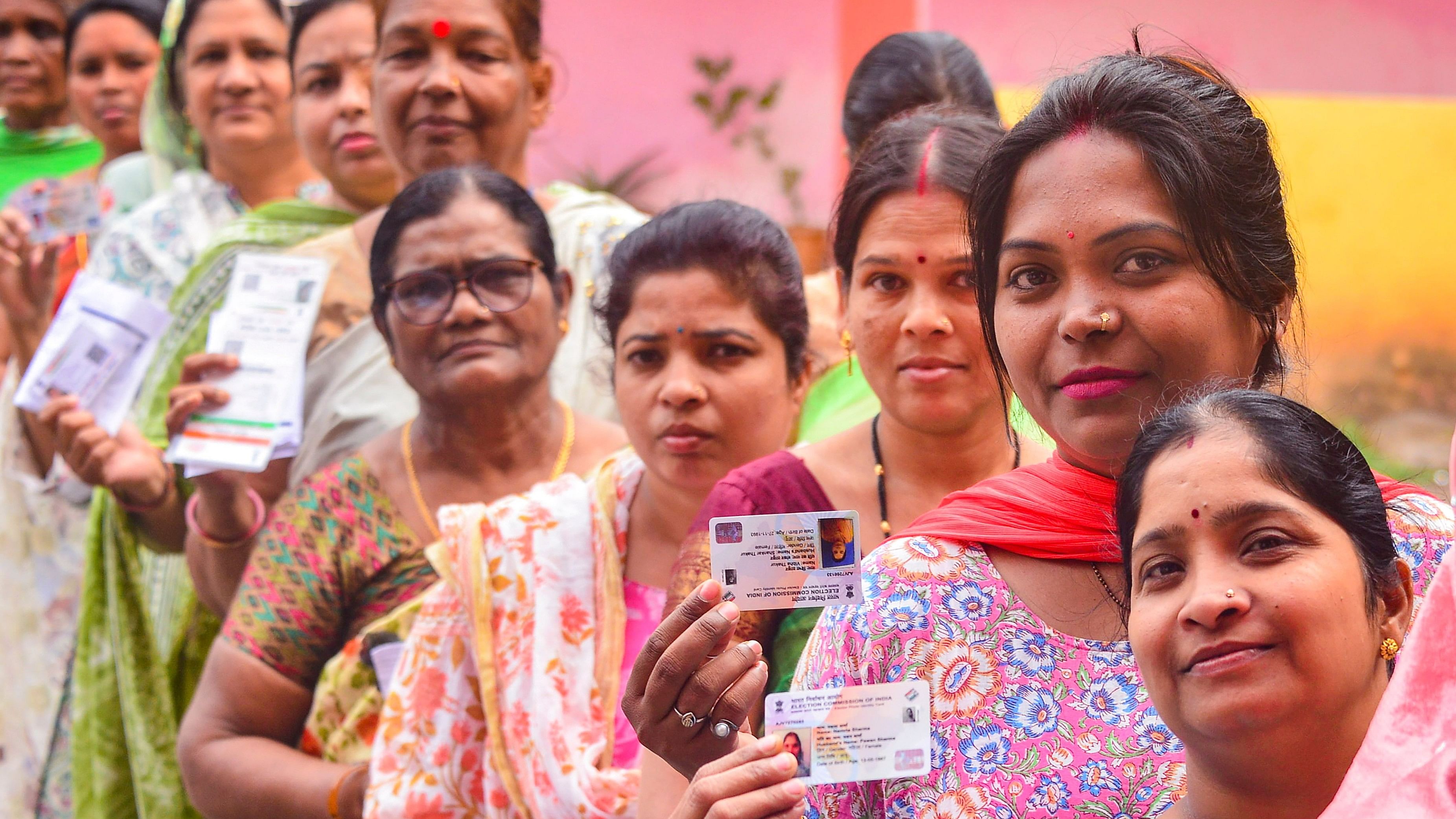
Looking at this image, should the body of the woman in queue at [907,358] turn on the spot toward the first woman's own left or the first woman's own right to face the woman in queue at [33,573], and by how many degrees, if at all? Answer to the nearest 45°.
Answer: approximately 135° to the first woman's own right

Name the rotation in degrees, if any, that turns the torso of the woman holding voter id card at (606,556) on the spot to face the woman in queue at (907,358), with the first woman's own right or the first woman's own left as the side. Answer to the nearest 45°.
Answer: approximately 45° to the first woman's own left

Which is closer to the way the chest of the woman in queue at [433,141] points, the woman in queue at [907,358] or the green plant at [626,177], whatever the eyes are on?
the woman in queue

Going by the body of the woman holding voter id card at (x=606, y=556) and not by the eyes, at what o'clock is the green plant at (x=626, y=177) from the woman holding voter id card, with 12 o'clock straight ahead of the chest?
The green plant is roughly at 6 o'clock from the woman holding voter id card.

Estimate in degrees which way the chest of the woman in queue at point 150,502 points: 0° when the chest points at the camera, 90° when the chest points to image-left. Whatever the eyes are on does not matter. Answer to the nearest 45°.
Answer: approximately 0°

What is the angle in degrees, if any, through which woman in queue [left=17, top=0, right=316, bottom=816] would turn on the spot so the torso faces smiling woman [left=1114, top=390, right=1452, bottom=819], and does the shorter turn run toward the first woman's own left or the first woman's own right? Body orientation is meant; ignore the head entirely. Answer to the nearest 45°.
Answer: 0° — they already face them
